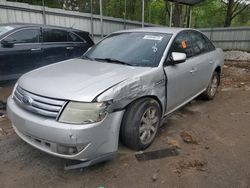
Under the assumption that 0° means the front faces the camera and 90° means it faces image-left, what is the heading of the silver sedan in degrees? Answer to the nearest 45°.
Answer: approximately 45°

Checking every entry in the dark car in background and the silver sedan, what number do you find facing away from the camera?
0

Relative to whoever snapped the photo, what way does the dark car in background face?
facing the viewer and to the left of the viewer

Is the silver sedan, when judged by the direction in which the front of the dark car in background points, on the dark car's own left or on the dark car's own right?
on the dark car's own left

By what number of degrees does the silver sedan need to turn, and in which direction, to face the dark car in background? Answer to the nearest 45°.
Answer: approximately 90° to its right

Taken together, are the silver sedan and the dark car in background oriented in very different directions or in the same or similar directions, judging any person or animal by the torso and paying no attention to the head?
same or similar directions
